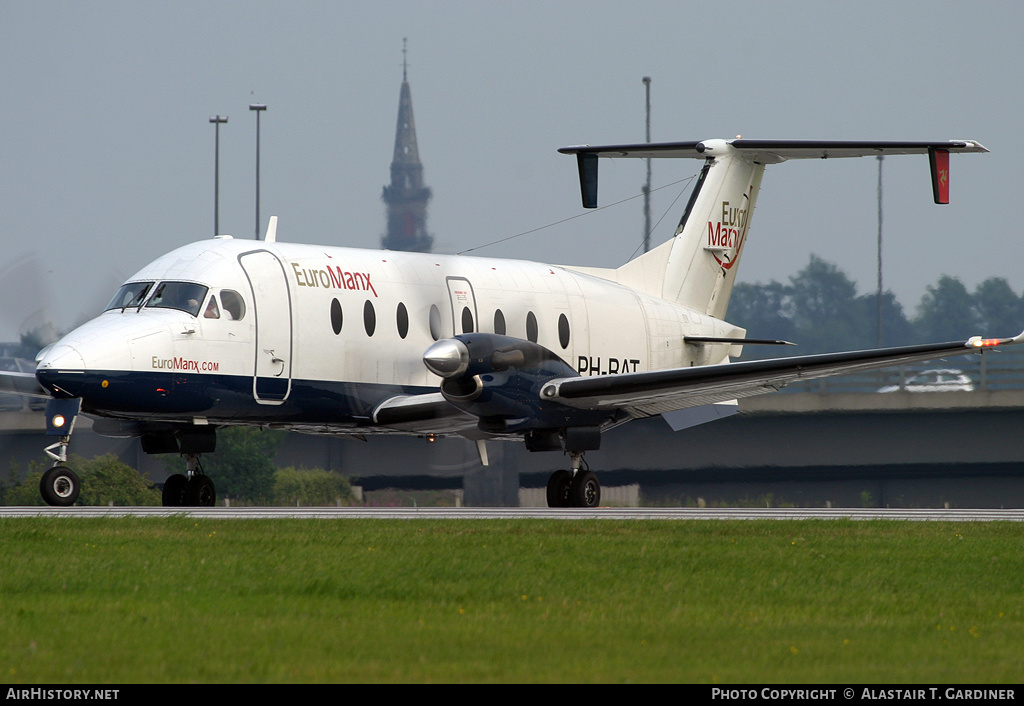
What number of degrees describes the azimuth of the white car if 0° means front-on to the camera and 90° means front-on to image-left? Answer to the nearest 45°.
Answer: approximately 90°

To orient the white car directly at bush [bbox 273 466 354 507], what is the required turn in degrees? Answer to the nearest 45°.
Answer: approximately 45° to its left

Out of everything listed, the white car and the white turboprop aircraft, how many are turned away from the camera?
0

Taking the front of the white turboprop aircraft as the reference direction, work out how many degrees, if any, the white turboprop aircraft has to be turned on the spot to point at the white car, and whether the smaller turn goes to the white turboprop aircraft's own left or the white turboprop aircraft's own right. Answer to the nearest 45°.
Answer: approximately 180°

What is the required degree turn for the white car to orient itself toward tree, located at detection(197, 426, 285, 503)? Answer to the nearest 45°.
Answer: approximately 45° to its left

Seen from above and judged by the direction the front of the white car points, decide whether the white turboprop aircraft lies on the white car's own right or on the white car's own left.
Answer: on the white car's own left

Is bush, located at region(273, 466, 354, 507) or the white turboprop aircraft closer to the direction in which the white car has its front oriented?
the bush

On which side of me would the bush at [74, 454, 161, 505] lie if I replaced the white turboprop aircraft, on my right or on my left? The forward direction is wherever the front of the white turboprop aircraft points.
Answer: on my right

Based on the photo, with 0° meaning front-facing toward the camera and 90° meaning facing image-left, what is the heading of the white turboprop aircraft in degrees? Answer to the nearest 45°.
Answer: approximately 45°

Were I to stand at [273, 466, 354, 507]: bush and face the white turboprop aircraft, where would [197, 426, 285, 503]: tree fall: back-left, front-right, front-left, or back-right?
back-right

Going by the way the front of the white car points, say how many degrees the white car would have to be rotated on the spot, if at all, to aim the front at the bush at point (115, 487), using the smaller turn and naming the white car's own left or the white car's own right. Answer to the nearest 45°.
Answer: approximately 45° to the white car's own left
